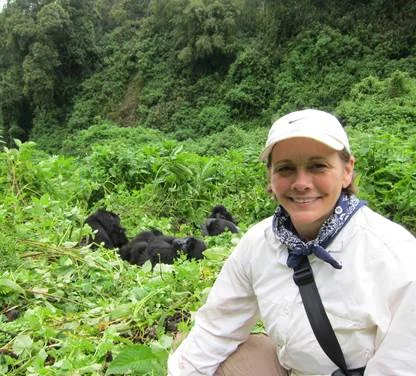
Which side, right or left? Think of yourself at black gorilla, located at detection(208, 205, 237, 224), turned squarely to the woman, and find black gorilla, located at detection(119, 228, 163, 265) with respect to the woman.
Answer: right
